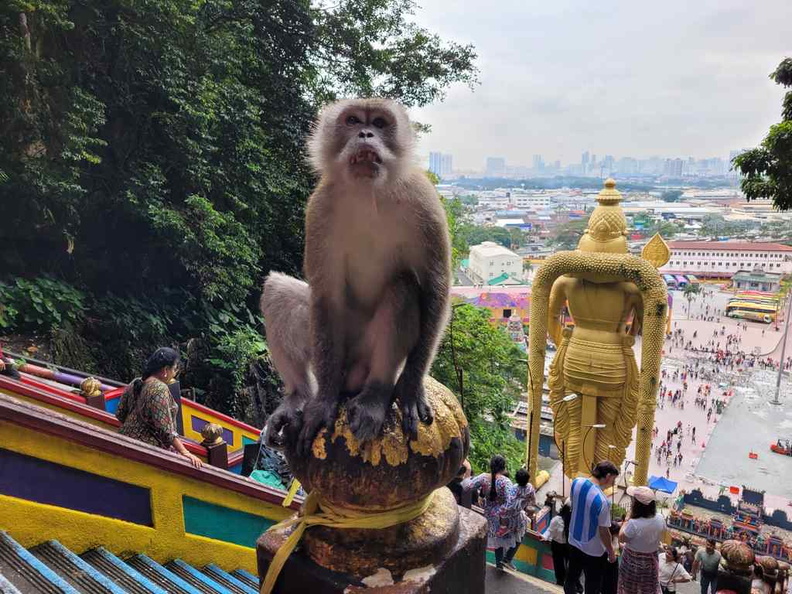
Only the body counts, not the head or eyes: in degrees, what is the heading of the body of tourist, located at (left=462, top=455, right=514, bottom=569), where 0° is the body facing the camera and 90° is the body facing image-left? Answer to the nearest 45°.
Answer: approximately 180°

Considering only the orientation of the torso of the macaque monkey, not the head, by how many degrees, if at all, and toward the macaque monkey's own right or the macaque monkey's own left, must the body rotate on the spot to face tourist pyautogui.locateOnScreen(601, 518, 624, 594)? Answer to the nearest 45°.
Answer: approximately 135° to the macaque monkey's own left

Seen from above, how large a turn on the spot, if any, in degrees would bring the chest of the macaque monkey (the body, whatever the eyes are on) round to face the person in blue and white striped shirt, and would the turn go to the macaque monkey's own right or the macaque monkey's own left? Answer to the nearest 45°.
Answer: approximately 135° to the macaque monkey's own left

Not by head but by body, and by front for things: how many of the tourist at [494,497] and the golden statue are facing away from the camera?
2

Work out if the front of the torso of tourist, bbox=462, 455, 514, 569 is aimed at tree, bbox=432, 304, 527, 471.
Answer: yes

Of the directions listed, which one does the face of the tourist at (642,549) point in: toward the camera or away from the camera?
away from the camera

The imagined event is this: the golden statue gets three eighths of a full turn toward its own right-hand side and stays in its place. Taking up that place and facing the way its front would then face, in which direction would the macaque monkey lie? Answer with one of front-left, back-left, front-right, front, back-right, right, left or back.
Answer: front-right

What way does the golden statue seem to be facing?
away from the camera

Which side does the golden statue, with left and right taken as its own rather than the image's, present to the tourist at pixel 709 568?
back

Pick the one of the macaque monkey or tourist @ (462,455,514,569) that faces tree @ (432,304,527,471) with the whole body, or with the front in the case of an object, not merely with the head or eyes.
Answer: the tourist

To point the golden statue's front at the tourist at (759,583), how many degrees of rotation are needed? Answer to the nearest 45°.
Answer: approximately 180°

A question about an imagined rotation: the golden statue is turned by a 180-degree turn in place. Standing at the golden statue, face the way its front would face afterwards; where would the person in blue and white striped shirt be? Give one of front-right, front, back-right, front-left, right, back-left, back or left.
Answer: front
